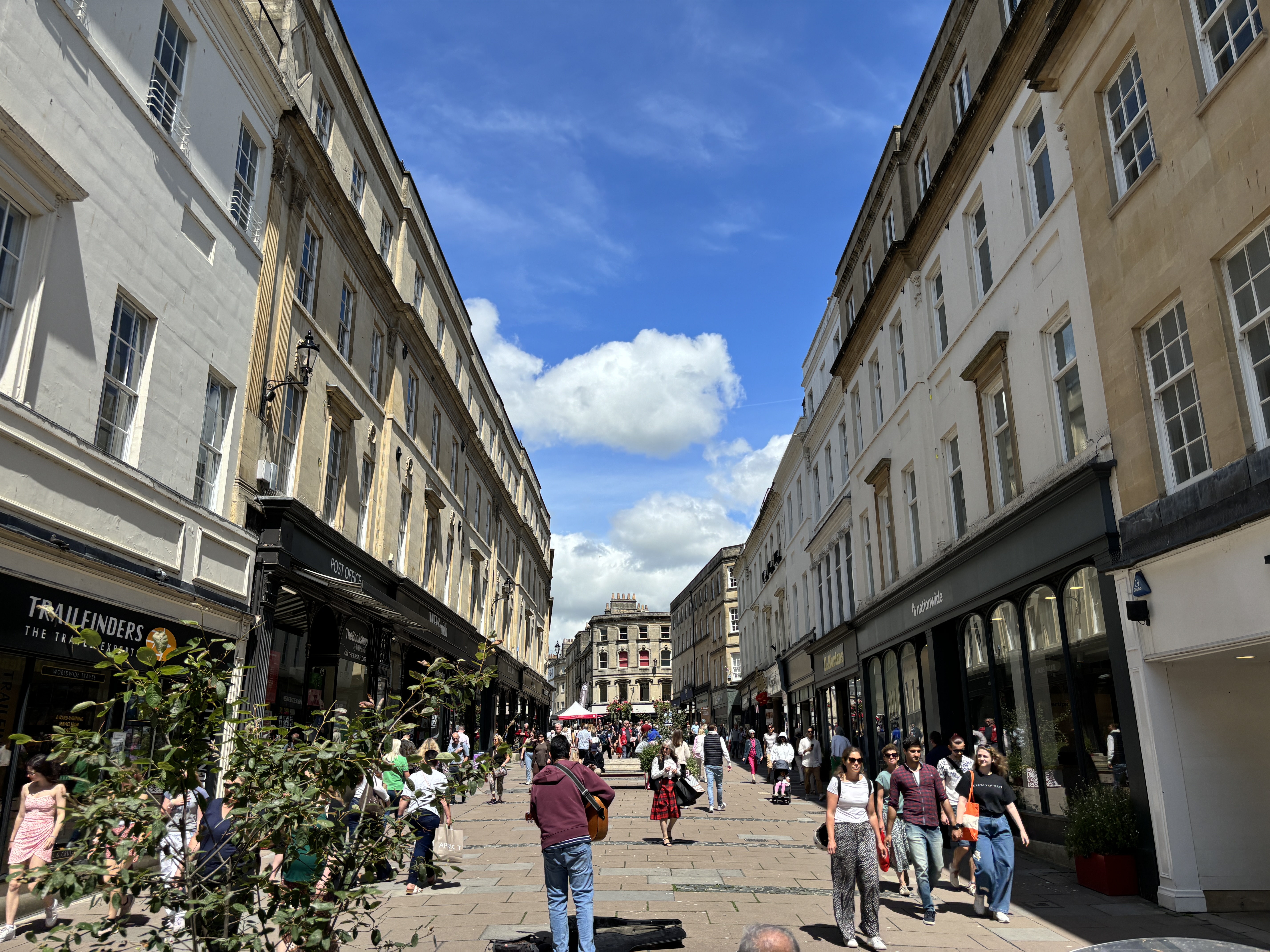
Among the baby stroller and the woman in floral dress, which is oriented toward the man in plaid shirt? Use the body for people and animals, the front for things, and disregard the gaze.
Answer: the baby stroller

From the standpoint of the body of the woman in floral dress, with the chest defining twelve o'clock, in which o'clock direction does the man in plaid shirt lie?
The man in plaid shirt is roughly at 8 o'clock from the woman in floral dress.

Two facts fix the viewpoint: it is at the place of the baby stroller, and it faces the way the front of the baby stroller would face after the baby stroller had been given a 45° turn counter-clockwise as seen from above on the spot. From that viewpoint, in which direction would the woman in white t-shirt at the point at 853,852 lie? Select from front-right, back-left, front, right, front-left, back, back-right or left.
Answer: front-right

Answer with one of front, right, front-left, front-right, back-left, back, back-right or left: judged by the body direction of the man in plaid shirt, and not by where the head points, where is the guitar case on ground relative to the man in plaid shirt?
front-right

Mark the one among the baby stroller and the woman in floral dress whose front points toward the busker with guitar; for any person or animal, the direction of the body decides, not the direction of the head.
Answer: the baby stroller

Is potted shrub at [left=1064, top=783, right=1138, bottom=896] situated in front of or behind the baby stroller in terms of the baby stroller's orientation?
in front

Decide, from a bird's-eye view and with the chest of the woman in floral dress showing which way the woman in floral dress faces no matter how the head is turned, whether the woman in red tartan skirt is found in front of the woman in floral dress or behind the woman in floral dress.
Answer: behind

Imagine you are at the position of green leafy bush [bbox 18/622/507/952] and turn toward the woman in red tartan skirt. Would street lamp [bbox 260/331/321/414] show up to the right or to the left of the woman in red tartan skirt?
left

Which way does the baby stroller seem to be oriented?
toward the camera

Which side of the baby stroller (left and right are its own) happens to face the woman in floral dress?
front

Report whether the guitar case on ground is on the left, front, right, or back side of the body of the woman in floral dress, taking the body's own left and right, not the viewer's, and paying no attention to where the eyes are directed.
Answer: left

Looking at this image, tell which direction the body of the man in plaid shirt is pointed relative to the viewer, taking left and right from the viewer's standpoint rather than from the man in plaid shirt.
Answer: facing the viewer

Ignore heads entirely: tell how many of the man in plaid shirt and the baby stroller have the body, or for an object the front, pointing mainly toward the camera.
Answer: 2

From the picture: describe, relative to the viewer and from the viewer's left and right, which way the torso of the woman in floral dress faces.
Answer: facing the viewer and to the left of the viewer
